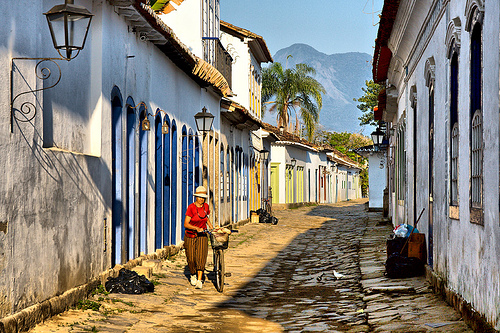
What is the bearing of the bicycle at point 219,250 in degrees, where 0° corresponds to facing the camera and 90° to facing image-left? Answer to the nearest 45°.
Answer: approximately 0°

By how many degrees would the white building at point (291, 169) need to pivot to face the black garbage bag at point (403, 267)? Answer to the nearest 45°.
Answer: approximately 45° to its right

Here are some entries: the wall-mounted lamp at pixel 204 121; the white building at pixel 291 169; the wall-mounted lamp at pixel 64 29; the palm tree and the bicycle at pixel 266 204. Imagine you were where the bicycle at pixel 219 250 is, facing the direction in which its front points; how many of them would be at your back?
4

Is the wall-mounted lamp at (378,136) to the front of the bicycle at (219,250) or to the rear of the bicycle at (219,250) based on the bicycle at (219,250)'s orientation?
to the rear

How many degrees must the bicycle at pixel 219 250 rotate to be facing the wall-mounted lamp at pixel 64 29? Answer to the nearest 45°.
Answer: approximately 45° to its right

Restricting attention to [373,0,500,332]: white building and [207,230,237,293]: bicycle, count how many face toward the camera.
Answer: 1

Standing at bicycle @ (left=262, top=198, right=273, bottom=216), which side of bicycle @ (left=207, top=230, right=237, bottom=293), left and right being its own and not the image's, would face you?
back

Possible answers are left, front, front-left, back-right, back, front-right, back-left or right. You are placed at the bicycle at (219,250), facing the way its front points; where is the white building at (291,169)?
back

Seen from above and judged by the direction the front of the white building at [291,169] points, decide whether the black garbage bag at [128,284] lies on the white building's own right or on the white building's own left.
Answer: on the white building's own right

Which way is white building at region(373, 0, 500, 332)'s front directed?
to the viewer's left

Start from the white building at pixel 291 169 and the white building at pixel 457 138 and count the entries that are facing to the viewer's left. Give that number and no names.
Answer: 1

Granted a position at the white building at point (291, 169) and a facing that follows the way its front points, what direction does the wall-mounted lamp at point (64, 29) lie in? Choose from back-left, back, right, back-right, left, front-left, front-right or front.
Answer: front-right
